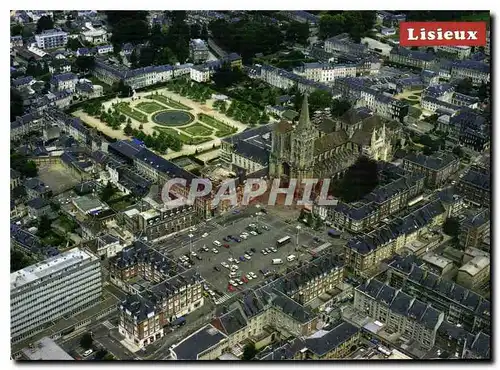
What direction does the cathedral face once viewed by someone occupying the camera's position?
facing the viewer and to the left of the viewer

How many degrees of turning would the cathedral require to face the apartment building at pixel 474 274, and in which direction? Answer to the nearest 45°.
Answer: approximately 90° to its left

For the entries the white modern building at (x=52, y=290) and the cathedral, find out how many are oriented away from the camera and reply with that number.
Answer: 0

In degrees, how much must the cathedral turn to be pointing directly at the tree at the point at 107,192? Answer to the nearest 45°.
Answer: approximately 45° to its right

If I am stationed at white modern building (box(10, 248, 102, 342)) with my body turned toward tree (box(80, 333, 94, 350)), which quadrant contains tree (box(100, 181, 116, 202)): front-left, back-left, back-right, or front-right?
back-left

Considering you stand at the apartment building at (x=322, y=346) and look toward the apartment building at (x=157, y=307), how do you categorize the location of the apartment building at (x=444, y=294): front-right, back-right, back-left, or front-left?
back-right

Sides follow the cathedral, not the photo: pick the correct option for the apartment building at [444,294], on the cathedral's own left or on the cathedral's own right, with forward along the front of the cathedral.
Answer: on the cathedral's own left

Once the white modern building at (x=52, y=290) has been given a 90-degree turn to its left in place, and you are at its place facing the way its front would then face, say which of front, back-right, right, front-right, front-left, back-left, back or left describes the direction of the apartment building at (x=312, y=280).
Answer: front-right

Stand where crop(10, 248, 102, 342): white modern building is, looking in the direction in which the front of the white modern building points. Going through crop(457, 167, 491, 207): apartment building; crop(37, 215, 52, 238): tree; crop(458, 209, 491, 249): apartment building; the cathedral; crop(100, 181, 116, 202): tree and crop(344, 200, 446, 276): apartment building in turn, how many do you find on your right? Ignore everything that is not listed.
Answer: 0

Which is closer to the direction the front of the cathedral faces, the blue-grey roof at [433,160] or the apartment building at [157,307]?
the apartment building

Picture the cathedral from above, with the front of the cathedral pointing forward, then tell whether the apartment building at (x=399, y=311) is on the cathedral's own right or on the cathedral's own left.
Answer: on the cathedral's own left

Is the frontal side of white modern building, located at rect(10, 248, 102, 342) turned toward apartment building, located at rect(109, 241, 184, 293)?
no

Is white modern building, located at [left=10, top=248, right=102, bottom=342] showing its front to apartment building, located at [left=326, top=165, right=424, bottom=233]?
no

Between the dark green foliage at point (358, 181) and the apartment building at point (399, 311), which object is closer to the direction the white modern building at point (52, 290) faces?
the apartment building
